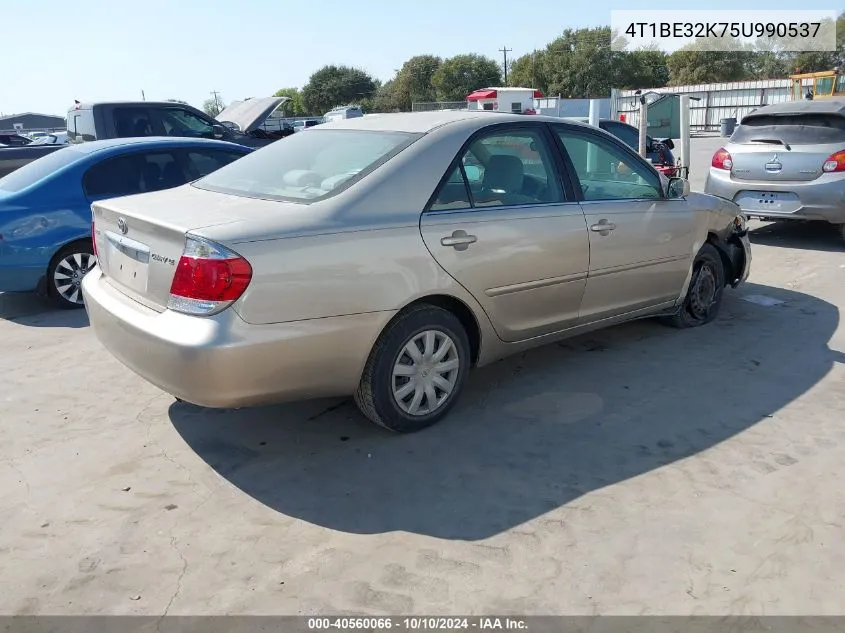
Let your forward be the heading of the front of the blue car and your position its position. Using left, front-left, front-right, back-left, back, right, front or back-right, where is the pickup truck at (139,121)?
front-left

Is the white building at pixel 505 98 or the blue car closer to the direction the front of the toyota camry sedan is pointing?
the white building

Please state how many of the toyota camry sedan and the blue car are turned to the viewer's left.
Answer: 0

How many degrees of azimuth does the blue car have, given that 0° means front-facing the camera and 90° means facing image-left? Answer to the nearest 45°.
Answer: approximately 225°

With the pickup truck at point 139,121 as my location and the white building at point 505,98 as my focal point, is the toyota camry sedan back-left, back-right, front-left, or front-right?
back-right

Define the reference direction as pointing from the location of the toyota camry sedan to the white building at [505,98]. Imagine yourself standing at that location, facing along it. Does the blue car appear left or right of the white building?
left

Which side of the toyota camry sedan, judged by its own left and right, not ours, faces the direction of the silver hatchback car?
front

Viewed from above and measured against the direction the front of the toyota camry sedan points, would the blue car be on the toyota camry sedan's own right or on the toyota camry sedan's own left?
on the toyota camry sedan's own left

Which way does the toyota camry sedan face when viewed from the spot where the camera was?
facing away from the viewer and to the right of the viewer

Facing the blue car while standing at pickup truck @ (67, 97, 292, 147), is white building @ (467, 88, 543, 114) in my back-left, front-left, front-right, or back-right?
back-left
